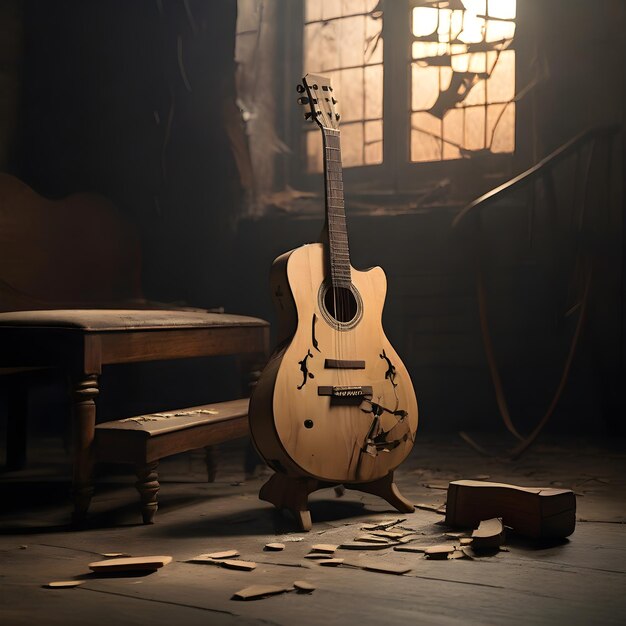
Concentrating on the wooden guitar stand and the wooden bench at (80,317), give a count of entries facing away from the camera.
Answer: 0

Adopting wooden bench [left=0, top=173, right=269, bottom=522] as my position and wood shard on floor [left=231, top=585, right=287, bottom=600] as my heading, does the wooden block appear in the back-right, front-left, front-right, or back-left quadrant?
front-left

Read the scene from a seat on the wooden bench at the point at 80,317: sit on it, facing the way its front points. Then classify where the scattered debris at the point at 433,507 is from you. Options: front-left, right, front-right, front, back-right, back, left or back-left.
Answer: front

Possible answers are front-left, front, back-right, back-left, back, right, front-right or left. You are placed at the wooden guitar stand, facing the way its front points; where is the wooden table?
back-right

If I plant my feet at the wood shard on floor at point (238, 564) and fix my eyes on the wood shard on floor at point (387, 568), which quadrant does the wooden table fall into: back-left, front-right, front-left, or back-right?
back-left

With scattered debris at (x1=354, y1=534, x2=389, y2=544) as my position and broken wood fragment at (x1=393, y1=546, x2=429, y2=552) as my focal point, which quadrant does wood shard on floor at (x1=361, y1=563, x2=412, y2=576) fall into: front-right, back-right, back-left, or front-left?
front-right

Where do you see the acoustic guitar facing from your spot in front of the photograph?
facing the viewer and to the right of the viewer

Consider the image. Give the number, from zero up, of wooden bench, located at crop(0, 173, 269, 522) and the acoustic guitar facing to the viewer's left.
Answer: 0

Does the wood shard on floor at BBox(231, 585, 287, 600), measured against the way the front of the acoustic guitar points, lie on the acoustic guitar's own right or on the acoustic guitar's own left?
on the acoustic guitar's own right

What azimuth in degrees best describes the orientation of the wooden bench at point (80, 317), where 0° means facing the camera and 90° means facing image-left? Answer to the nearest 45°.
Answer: approximately 315°

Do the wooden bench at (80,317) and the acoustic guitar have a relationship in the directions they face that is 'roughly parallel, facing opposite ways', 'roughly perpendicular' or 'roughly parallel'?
roughly parallel

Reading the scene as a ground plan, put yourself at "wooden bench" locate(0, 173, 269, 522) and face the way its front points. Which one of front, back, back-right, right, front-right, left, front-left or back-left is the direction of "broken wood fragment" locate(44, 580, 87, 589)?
front-right

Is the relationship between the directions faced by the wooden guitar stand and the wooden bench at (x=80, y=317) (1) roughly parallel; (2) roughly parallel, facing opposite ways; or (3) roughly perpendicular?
roughly parallel
